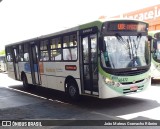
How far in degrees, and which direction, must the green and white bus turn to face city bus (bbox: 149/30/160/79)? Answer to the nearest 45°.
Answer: approximately 90° to its left

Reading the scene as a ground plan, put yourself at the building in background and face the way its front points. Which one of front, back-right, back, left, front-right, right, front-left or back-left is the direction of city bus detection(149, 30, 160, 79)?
front-left

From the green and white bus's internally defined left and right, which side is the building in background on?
on its left

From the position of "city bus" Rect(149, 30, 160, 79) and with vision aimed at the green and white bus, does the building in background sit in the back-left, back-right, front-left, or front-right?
back-right
